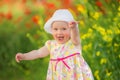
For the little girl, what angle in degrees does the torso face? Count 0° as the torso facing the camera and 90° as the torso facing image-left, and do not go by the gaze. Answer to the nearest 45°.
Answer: approximately 0°
